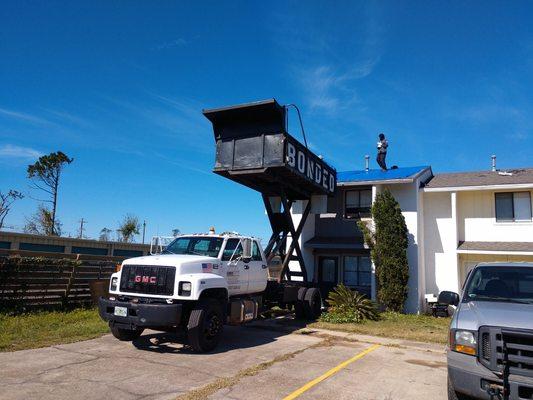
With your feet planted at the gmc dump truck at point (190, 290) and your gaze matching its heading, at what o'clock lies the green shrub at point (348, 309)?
The green shrub is roughly at 6 o'clock from the gmc dump truck.

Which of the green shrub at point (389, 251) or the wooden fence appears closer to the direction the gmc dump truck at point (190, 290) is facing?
the wooden fence

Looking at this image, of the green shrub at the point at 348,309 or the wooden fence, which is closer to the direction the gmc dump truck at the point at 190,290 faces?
the wooden fence

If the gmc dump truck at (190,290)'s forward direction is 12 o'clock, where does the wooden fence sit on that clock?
The wooden fence is roughly at 3 o'clock from the gmc dump truck.

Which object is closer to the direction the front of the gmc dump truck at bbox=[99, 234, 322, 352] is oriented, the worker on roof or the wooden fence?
the wooden fence

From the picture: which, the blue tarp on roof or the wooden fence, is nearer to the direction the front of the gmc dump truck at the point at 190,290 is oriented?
the wooden fence

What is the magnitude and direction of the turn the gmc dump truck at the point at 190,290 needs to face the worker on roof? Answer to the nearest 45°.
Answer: approximately 180°

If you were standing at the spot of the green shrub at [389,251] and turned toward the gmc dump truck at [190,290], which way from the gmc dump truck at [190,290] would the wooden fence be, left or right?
right

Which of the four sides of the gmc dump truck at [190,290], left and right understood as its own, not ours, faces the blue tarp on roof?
back

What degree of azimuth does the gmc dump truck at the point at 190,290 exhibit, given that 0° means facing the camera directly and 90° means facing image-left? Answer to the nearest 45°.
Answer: approximately 45°

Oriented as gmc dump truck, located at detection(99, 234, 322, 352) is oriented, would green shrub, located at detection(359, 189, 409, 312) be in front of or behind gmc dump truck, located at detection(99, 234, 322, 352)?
behind
